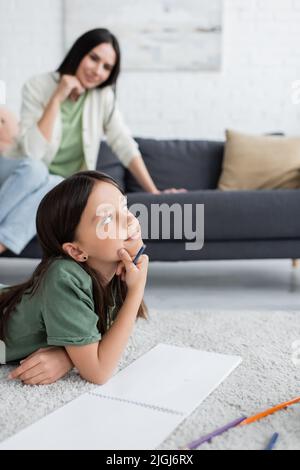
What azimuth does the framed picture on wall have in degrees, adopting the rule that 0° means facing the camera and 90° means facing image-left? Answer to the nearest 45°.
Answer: approximately 0°

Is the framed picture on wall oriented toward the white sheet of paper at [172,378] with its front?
yes

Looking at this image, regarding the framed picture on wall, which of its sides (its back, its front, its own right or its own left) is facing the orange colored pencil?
front

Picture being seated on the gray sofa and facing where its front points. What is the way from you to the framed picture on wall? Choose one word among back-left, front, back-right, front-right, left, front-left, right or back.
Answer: back

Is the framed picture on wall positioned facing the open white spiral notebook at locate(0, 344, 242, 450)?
yes

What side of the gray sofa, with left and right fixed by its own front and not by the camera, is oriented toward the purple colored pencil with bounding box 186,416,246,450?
front

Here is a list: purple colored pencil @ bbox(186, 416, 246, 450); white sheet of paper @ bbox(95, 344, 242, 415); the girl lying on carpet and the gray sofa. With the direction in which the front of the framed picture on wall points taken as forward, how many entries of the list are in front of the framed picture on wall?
4

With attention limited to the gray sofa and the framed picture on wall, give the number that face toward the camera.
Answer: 2
